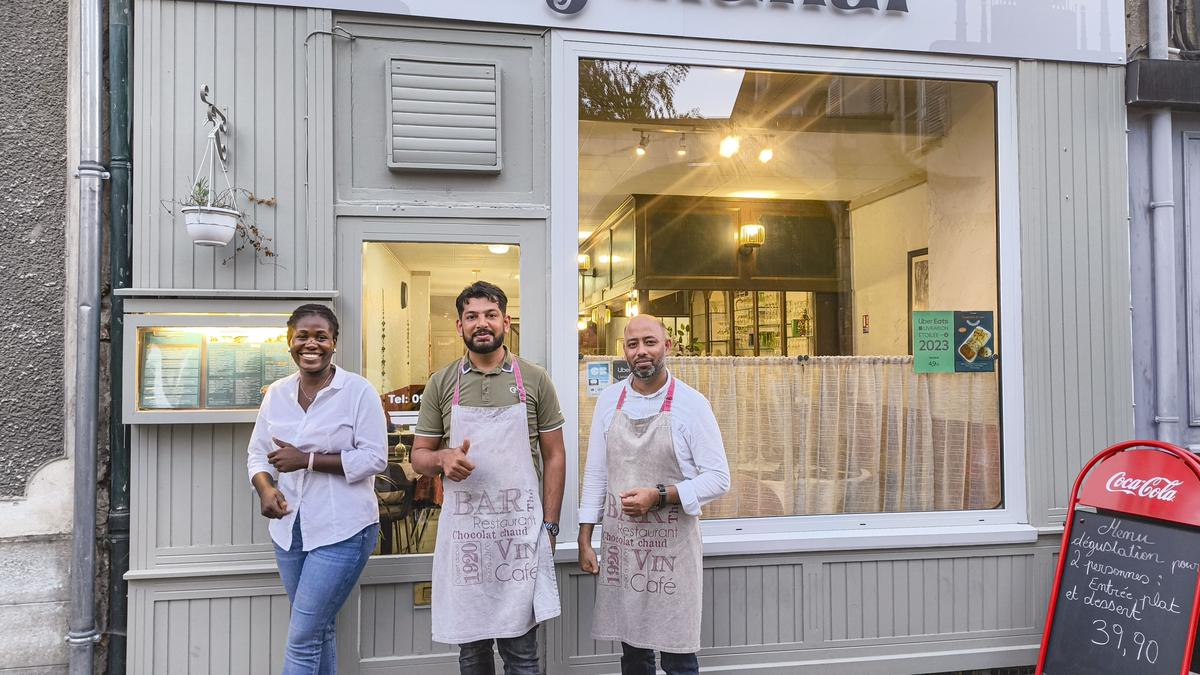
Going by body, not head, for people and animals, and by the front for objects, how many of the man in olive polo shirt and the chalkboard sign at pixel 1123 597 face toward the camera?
2

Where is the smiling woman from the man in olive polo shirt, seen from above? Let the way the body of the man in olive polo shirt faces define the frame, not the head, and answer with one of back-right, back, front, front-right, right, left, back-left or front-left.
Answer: right

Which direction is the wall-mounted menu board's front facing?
toward the camera

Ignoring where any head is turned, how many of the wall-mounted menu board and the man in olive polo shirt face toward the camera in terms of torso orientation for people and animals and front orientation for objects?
2

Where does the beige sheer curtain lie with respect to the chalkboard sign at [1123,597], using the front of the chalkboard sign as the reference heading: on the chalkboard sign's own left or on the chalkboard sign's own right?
on the chalkboard sign's own right

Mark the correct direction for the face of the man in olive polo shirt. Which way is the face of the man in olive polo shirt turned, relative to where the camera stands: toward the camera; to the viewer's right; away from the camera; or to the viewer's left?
toward the camera

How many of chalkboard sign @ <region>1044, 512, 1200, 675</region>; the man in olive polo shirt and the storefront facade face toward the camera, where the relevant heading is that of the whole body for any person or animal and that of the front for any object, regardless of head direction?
3

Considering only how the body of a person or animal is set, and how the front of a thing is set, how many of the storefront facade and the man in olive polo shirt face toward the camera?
2

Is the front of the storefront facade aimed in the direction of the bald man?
yes

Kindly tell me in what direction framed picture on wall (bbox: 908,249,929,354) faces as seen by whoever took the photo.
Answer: facing the viewer and to the left of the viewer

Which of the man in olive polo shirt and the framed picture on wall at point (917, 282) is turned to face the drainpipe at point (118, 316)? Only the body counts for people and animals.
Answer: the framed picture on wall

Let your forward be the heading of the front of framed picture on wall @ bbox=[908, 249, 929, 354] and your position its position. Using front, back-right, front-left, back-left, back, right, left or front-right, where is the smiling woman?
front

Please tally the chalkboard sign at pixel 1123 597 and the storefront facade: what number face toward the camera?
2

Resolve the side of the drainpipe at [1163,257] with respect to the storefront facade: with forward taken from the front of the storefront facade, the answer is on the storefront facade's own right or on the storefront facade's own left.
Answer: on the storefront facade's own left

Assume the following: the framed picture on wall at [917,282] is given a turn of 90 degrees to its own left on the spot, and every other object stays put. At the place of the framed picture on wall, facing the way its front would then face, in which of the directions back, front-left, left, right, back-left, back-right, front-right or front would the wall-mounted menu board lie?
right

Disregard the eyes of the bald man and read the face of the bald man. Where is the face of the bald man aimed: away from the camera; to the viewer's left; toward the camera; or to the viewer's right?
toward the camera

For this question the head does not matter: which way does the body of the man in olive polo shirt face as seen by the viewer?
toward the camera
